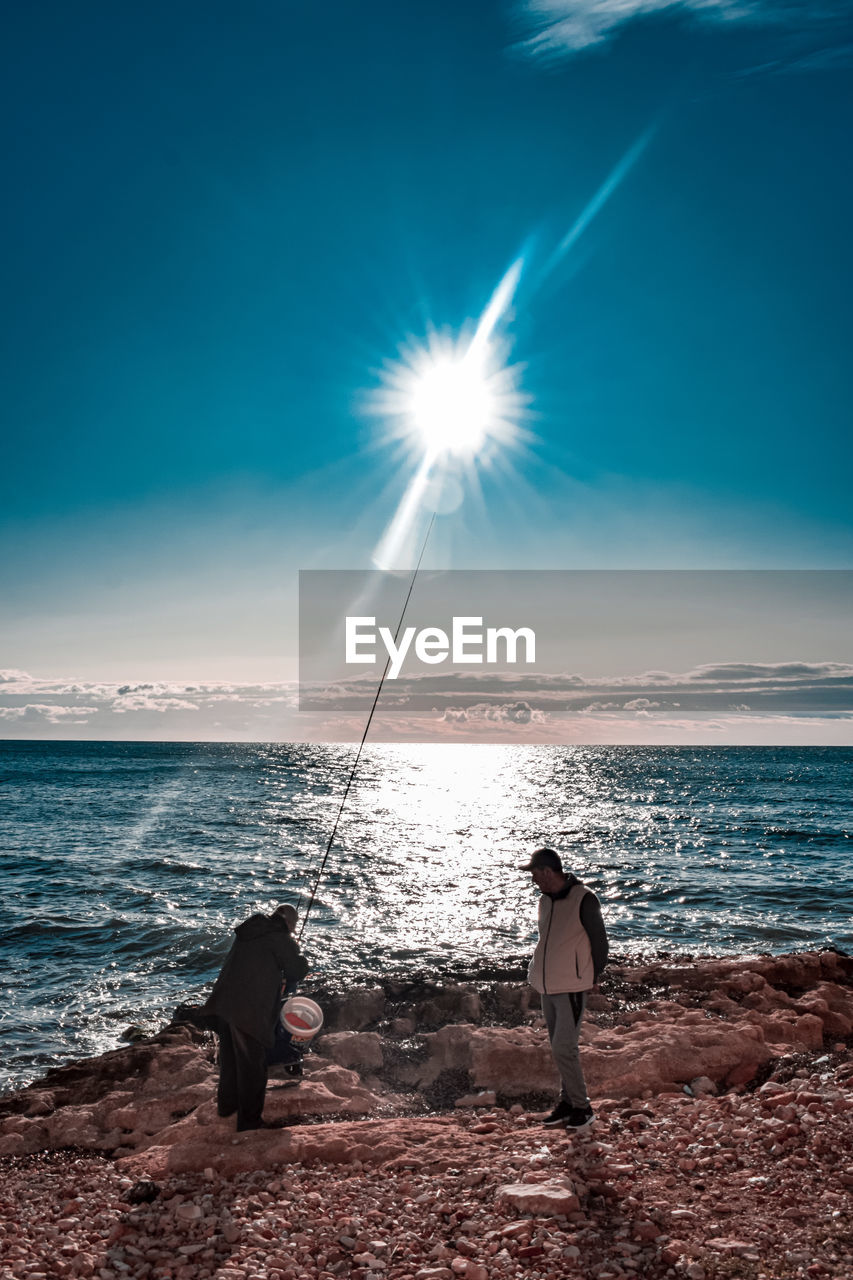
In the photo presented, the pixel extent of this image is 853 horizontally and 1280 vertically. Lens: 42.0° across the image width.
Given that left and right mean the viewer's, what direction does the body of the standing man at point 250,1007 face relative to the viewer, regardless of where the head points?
facing away from the viewer and to the right of the viewer

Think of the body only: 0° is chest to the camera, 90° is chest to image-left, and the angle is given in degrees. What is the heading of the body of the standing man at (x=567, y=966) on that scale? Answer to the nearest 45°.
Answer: approximately 45°

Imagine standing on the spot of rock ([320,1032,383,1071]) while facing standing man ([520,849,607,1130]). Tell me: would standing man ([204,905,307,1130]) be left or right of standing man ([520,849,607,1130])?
right

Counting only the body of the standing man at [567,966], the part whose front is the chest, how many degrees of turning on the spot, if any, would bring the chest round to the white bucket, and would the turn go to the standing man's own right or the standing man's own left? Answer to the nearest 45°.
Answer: approximately 45° to the standing man's own right

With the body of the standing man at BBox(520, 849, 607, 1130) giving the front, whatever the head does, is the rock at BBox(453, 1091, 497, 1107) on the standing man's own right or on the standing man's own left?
on the standing man's own right

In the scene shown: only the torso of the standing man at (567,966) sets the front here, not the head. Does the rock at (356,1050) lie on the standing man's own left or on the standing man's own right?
on the standing man's own right

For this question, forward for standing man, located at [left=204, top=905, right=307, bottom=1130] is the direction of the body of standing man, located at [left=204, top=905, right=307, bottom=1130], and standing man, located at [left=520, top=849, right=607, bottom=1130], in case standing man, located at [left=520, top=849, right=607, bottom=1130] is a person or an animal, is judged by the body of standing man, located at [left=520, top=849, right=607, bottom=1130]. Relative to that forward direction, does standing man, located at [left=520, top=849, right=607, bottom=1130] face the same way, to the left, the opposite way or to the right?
the opposite way

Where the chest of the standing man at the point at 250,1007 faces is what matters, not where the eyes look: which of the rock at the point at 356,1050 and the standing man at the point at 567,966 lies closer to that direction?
the rock
